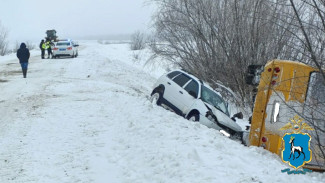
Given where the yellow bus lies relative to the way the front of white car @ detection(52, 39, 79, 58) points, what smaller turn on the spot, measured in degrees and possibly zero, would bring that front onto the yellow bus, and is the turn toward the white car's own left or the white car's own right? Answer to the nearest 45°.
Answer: approximately 180°

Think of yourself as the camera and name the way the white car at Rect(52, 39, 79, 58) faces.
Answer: facing away from the viewer

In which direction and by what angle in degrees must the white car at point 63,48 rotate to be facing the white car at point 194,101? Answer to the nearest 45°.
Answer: approximately 180°
